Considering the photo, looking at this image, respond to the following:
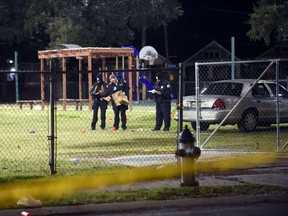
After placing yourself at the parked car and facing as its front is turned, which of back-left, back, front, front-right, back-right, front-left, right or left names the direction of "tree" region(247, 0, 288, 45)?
front-left

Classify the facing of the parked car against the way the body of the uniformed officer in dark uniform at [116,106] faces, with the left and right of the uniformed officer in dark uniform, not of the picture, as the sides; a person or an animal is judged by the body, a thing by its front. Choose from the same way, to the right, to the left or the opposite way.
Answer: the opposite way

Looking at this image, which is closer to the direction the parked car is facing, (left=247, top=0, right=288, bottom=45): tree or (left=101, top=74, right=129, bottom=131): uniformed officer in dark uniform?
the tree

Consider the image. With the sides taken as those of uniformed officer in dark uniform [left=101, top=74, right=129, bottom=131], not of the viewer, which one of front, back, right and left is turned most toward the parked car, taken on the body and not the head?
left

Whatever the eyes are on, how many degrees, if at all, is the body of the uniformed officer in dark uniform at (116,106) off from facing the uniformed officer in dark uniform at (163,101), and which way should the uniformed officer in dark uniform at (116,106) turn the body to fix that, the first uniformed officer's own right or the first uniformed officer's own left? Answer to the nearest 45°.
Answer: approximately 90° to the first uniformed officer's own left

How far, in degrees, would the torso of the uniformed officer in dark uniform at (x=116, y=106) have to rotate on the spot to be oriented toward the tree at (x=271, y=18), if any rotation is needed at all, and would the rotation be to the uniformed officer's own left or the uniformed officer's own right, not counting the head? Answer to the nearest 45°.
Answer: approximately 180°

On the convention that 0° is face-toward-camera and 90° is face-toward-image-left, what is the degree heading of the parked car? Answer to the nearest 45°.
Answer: approximately 225°

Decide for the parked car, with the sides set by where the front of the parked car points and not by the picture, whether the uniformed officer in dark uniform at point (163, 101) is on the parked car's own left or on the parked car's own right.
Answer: on the parked car's own left
